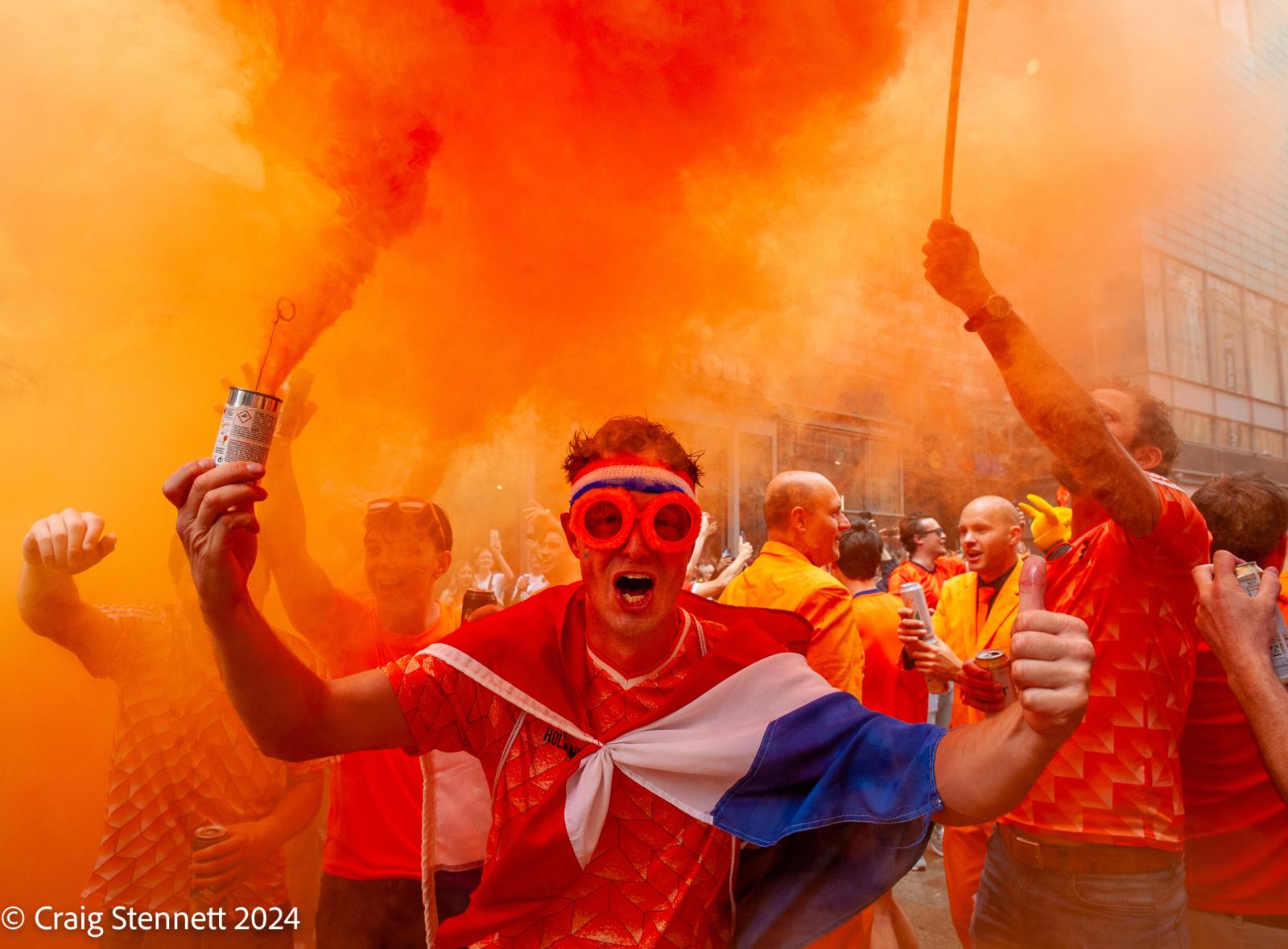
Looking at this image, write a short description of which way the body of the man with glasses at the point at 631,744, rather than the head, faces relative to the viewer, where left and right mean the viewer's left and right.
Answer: facing the viewer

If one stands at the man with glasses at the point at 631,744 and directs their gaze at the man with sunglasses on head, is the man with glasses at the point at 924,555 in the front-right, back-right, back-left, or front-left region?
front-right

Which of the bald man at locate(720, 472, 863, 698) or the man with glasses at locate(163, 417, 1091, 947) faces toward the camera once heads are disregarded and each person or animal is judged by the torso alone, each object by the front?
the man with glasses

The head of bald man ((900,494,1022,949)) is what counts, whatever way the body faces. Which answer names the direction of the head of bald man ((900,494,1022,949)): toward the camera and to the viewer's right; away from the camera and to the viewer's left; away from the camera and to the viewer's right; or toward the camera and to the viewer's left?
toward the camera and to the viewer's left

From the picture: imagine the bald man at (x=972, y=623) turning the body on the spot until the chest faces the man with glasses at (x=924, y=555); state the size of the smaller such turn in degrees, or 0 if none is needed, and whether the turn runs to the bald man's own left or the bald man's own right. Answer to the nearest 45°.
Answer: approximately 135° to the bald man's own right

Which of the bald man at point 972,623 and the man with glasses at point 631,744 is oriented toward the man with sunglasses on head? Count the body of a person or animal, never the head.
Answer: the bald man

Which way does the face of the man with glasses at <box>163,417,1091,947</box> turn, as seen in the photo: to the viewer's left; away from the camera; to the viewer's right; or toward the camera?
toward the camera

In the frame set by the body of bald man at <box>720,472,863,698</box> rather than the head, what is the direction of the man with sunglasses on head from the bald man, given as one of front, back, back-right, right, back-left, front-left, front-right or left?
back

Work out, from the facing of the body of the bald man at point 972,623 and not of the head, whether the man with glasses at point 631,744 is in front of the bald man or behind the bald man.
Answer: in front

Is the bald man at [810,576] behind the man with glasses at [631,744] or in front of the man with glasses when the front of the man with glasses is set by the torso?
behind

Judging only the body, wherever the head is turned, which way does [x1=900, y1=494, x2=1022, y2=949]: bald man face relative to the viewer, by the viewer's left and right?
facing the viewer and to the left of the viewer

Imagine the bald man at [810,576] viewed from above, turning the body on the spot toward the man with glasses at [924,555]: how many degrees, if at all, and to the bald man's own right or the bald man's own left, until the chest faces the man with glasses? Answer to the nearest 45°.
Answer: approximately 45° to the bald man's own left
